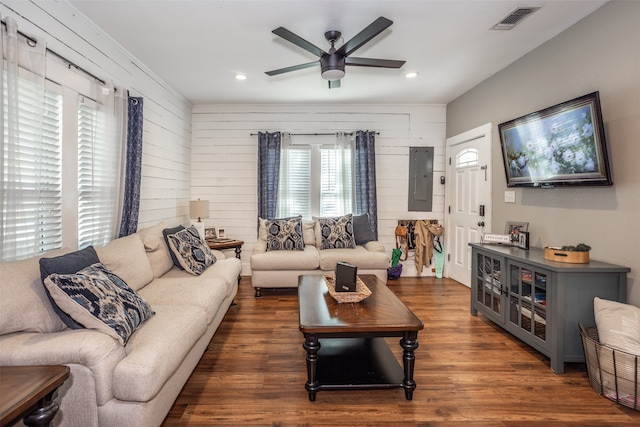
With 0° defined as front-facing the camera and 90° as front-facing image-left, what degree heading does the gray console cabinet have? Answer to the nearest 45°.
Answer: approximately 45°

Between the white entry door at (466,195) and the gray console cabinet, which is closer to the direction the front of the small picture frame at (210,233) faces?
the gray console cabinet

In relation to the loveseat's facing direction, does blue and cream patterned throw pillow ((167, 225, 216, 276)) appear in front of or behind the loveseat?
in front

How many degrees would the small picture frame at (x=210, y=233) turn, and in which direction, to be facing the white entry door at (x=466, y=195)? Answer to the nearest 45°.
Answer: approximately 45° to its left

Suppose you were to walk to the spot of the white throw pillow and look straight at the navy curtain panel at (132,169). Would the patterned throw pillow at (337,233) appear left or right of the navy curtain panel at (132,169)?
right

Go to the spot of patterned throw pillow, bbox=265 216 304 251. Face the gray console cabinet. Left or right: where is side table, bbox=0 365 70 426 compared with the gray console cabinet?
right

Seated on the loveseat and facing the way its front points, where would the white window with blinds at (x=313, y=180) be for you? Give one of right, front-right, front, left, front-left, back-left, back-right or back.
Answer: back

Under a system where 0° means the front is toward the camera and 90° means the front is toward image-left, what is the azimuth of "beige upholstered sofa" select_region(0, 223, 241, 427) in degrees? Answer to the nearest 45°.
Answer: approximately 315°

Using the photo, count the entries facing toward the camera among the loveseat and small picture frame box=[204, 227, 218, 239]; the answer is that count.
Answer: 2

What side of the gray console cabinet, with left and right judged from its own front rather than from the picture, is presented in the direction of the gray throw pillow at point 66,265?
front

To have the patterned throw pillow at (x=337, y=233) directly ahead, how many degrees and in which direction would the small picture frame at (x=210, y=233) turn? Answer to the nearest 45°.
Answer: approximately 45° to its left
